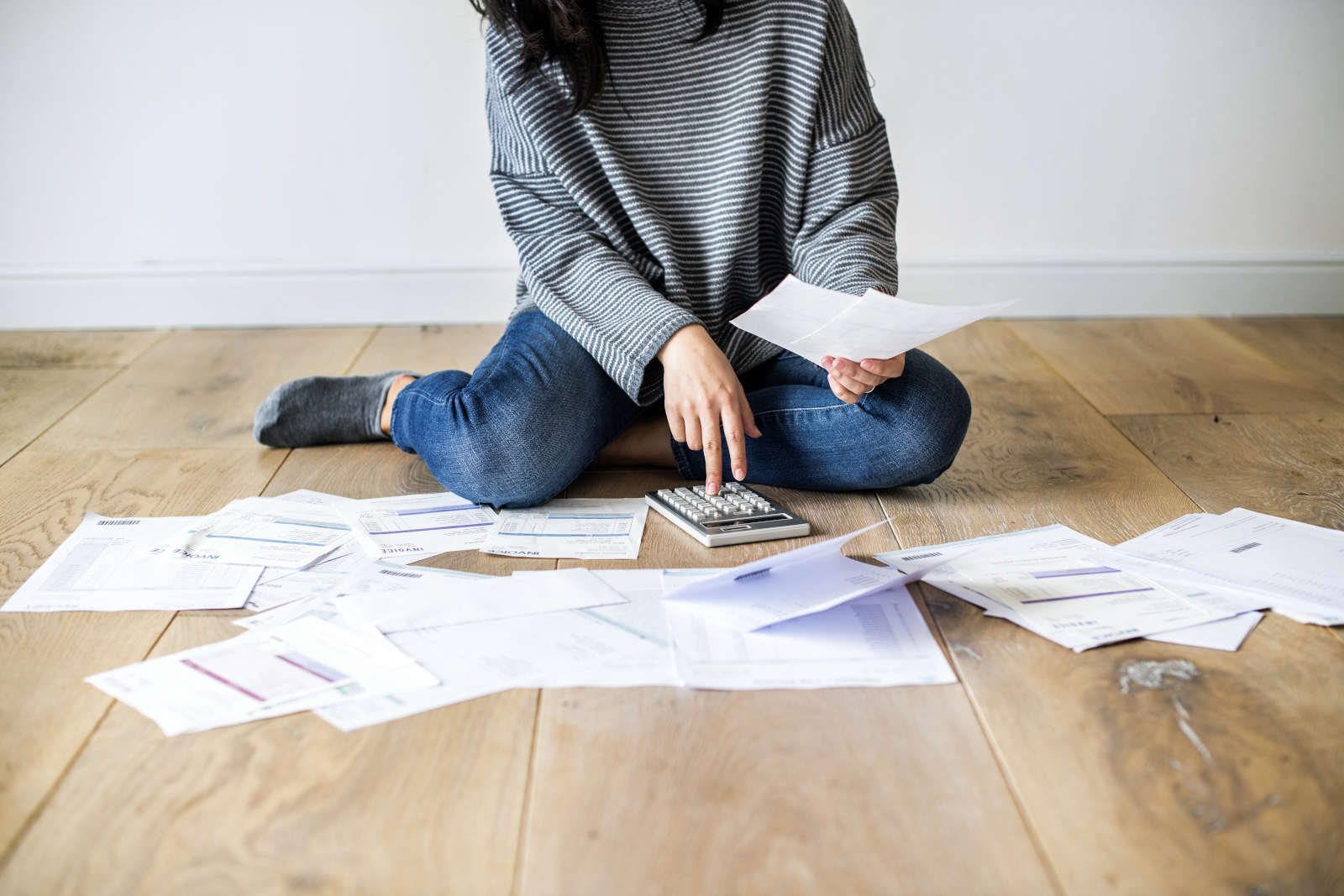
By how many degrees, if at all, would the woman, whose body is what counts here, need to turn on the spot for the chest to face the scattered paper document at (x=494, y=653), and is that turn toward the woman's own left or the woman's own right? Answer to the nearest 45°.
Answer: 0° — they already face it

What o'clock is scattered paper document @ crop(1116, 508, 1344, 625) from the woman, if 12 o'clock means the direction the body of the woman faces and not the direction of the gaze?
The scattered paper document is roughly at 10 o'clock from the woman.

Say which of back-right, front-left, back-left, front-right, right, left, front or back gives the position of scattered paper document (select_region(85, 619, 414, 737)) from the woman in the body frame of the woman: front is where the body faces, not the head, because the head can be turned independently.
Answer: front-right

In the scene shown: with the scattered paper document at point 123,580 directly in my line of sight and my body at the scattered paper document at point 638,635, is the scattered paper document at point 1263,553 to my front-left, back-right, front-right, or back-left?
back-right

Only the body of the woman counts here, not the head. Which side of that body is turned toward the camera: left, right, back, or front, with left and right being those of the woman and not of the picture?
front

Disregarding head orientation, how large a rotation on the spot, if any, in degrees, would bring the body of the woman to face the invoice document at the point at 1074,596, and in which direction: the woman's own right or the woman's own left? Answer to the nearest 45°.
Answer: approximately 45° to the woman's own left

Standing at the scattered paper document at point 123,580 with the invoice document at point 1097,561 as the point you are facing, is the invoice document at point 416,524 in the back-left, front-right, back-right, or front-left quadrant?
front-left

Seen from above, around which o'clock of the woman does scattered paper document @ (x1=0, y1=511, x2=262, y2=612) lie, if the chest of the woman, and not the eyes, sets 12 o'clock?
The scattered paper document is roughly at 2 o'clock from the woman.
